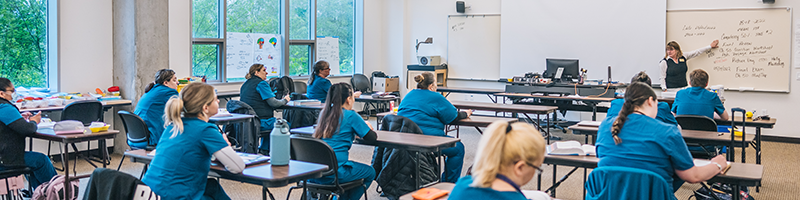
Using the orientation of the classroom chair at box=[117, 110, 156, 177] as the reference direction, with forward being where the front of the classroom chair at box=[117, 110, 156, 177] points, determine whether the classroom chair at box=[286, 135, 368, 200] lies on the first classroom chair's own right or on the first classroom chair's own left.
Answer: on the first classroom chair's own right

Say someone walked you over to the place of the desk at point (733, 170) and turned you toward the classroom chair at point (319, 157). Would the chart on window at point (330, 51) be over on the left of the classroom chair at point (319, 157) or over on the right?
right

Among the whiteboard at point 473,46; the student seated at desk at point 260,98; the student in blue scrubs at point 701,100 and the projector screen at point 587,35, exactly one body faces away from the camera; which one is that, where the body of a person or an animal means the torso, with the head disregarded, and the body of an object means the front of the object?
the student in blue scrubs

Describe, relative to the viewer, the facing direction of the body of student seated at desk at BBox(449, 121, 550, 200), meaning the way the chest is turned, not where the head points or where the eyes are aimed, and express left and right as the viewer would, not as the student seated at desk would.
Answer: facing away from the viewer and to the right of the viewer

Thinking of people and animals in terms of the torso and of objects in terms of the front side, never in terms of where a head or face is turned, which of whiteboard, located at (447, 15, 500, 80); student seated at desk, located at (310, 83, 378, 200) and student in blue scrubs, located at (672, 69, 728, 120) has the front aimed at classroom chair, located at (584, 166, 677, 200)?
the whiteboard

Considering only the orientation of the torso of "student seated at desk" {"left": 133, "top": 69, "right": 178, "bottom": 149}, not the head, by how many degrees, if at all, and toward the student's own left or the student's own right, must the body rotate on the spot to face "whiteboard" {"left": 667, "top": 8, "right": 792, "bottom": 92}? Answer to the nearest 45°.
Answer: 0° — they already face it

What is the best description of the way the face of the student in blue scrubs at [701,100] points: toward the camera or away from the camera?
away from the camera

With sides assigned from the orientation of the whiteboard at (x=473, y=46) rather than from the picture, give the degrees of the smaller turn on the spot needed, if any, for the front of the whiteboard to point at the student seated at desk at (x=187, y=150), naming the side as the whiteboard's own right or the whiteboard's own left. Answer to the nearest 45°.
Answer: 0° — it already faces them

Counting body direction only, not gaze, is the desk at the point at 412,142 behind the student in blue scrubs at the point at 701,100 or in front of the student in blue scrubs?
behind

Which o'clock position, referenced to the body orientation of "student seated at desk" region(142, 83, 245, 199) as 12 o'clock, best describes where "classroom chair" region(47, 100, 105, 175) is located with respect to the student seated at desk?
The classroom chair is roughly at 10 o'clock from the student seated at desk.

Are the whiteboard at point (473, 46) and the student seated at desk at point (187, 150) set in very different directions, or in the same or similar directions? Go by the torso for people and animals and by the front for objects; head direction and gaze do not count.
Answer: very different directions

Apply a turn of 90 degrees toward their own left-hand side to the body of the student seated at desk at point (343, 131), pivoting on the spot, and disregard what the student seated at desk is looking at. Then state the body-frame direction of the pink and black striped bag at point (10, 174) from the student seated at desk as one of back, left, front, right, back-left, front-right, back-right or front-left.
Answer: front-left

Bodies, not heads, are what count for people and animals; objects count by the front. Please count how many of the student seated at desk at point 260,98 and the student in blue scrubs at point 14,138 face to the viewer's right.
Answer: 2

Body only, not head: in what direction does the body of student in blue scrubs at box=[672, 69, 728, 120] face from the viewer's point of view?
away from the camera

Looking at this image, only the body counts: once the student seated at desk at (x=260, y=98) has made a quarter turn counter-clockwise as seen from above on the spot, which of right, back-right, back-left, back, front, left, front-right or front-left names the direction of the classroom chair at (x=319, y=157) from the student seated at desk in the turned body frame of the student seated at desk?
back

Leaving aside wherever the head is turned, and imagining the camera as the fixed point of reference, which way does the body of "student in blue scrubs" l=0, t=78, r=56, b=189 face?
to the viewer's right
